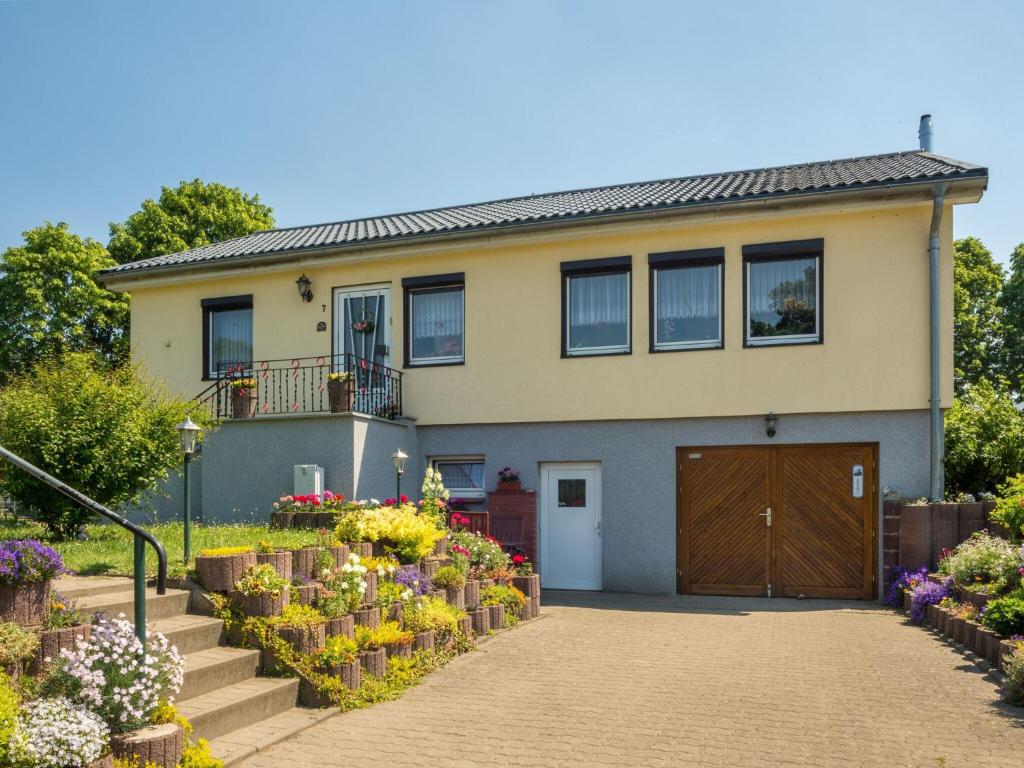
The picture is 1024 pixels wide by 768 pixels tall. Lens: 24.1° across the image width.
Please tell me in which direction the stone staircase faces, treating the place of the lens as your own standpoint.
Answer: facing the viewer and to the right of the viewer

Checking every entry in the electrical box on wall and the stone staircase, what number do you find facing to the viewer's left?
0

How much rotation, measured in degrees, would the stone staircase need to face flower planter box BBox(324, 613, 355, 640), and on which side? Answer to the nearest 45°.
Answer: approximately 90° to its left

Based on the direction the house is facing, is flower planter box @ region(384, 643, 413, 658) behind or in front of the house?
in front

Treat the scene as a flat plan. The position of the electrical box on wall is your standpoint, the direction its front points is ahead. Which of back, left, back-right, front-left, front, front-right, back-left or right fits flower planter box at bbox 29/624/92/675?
front

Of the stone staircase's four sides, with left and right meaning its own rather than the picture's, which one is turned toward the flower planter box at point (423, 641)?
left

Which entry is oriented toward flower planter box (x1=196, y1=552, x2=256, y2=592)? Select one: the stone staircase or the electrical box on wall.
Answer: the electrical box on wall

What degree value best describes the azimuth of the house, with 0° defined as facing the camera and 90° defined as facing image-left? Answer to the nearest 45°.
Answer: approximately 0°

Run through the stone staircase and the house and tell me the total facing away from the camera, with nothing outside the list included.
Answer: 0

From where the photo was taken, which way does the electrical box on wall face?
toward the camera

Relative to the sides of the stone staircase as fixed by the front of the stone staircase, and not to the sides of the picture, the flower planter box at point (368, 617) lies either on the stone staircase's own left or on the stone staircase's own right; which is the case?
on the stone staircase's own left
